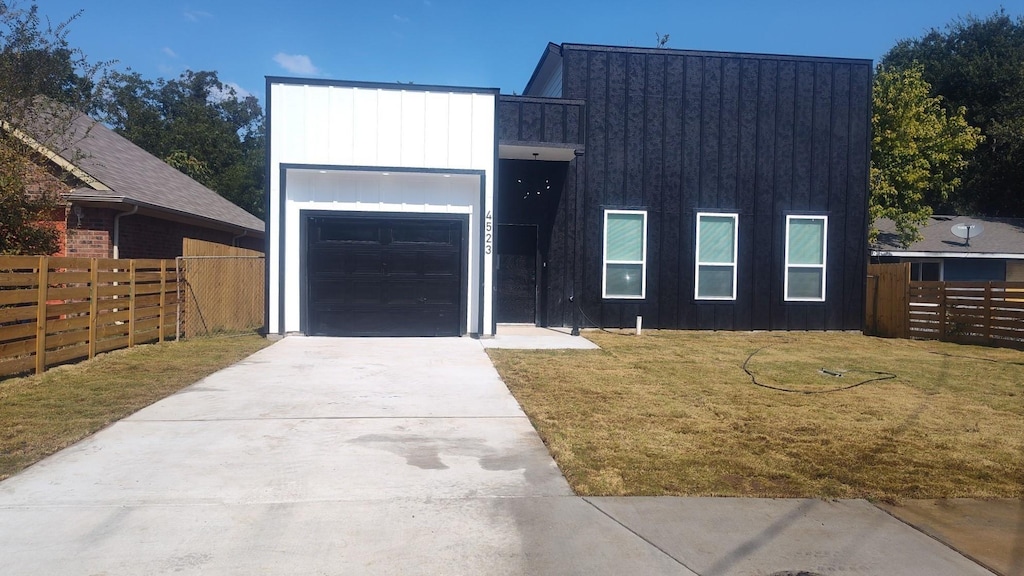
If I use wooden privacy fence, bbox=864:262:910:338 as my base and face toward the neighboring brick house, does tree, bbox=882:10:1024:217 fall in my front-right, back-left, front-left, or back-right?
back-right

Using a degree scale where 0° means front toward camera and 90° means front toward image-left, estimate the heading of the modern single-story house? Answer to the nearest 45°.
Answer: approximately 0°

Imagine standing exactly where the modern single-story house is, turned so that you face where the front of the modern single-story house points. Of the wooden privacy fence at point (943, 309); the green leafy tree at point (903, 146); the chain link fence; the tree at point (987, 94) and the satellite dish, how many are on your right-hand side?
1

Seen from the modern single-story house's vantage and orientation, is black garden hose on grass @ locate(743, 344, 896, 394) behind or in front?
in front

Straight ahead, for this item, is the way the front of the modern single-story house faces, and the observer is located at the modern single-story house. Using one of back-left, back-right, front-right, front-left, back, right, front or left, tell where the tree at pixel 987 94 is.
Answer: back-left

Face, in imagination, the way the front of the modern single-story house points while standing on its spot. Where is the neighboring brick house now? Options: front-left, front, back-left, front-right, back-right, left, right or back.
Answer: right

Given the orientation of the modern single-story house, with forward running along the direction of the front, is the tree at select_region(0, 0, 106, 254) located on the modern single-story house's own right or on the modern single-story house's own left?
on the modern single-story house's own right

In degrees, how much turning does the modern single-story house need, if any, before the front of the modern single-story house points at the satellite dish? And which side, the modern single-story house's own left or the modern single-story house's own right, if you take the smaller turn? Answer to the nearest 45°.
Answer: approximately 135° to the modern single-story house's own left

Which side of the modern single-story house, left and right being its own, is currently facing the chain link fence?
right

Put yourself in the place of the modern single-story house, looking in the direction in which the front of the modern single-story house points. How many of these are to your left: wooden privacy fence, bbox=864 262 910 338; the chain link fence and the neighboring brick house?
1

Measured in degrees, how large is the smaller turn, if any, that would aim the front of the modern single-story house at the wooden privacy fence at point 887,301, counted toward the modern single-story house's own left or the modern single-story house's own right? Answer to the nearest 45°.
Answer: approximately 90° to the modern single-story house's own left

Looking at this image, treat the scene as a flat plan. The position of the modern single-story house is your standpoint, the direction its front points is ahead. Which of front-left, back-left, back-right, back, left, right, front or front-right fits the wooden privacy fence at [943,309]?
left

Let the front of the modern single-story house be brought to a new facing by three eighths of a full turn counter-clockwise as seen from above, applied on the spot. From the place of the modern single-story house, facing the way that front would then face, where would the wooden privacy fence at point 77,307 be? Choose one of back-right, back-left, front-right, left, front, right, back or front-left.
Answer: back

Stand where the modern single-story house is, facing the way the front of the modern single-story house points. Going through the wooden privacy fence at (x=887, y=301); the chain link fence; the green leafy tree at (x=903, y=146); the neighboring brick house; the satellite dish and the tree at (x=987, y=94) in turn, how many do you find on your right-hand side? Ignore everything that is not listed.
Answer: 2
